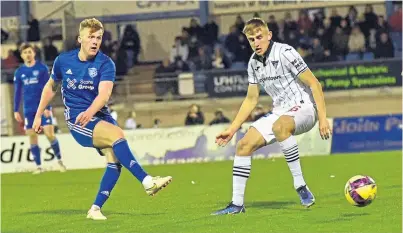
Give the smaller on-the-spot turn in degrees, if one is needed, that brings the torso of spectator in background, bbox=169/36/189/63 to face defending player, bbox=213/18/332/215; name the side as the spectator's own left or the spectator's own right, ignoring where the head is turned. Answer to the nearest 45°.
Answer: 0° — they already face them

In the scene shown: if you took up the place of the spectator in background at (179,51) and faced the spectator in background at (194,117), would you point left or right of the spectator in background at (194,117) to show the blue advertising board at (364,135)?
left

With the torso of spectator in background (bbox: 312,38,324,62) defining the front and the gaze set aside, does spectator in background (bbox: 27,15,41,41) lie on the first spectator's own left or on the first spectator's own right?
on the first spectator's own right

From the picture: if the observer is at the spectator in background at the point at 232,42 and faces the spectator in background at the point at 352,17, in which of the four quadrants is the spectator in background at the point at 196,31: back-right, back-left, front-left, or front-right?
back-left

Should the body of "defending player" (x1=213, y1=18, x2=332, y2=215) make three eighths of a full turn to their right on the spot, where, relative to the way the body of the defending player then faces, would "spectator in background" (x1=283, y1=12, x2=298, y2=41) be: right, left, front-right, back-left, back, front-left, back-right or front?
front

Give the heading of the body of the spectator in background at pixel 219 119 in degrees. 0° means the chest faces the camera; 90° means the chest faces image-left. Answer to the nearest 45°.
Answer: approximately 0°
